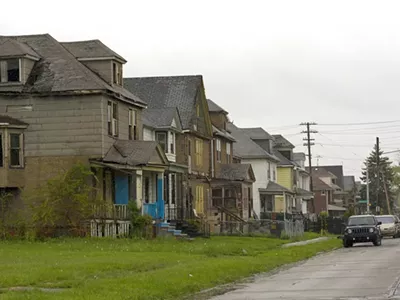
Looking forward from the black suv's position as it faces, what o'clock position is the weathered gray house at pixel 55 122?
The weathered gray house is roughly at 2 o'clock from the black suv.

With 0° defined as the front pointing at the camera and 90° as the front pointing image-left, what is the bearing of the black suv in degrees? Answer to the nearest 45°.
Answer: approximately 0°
